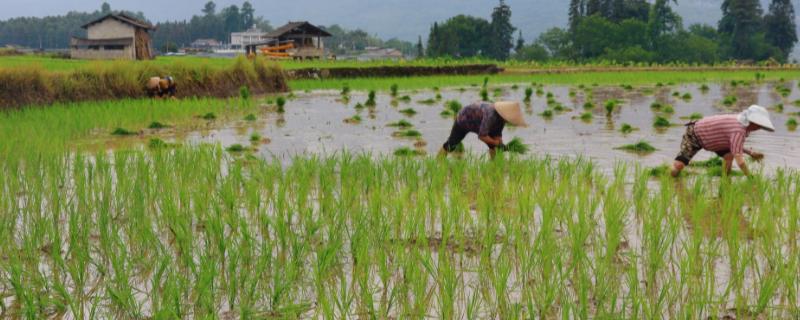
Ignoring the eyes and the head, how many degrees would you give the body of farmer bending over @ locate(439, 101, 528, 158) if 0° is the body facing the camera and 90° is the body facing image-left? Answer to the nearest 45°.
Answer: approximately 270°

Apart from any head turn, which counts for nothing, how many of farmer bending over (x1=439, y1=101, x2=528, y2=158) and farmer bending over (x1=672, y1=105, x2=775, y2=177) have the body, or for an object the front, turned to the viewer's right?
2

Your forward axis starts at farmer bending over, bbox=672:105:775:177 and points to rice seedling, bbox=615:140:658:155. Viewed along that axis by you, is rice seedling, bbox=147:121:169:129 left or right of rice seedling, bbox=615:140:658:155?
left

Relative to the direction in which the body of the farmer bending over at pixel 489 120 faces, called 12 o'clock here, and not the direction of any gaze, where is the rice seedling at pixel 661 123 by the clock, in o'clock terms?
The rice seedling is roughly at 10 o'clock from the farmer bending over.

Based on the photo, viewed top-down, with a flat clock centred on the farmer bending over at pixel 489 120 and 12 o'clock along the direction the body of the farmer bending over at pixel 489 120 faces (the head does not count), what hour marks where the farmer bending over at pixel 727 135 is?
the farmer bending over at pixel 727 135 is roughly at 1 o'clock from the farmer bending over at pixel 489 120.

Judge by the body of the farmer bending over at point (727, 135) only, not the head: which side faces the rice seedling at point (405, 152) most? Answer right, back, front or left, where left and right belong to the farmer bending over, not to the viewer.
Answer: back

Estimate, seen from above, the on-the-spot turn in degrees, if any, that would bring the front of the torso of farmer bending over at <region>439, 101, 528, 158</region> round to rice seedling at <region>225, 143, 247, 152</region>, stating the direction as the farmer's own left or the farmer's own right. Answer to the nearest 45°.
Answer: approximately 180°

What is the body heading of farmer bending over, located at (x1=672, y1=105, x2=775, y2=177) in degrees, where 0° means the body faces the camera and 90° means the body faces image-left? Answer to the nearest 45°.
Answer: approximately 270°

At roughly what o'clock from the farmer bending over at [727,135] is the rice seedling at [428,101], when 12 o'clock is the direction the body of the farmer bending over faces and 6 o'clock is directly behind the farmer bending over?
The rice seedling is roughly at 8 o'clock from the farmer bending over.
